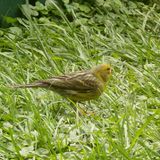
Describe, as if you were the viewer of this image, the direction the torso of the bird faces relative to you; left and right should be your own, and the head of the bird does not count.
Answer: facing to the right of the viewer
